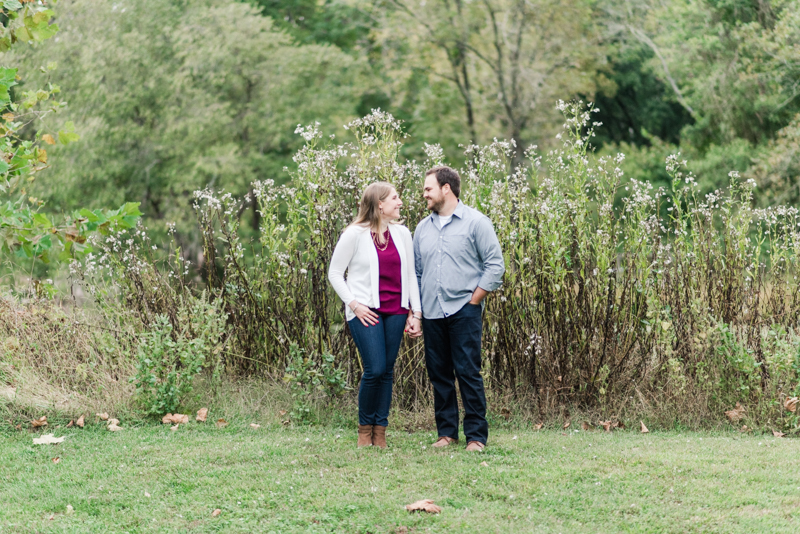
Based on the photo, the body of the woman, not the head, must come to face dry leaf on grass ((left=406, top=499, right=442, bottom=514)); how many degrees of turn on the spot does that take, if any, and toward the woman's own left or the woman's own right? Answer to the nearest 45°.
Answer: approximately 45° to the woman's own right

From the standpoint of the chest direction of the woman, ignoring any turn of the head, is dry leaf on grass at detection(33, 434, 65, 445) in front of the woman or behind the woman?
behind

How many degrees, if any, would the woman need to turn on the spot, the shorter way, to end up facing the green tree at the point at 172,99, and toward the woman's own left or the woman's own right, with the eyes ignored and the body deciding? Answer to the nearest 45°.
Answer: approximately 135° to the woman's own left

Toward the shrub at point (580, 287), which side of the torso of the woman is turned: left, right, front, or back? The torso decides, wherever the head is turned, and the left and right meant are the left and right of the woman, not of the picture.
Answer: left
